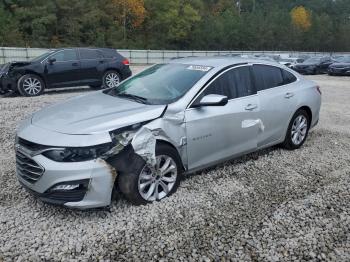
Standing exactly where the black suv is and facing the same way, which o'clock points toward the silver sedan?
The silver sedan is roughly at 9 o'clock from the black suv.

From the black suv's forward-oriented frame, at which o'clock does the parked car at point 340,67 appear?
The parked car is roughly at 5 o'clock from the black suv.

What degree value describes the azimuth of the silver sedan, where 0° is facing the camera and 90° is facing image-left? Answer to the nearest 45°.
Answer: approximately 45°

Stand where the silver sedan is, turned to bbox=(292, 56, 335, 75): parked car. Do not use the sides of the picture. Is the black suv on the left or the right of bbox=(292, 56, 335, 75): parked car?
left

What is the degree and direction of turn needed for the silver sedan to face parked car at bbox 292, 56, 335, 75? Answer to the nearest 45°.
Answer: approximately 180°

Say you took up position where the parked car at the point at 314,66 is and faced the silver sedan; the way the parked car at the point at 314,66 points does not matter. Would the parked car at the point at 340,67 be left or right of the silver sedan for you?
left

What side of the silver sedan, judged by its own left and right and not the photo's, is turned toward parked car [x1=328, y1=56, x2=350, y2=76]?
back

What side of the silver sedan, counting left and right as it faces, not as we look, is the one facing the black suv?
right

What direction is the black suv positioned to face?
to the viewer's left
